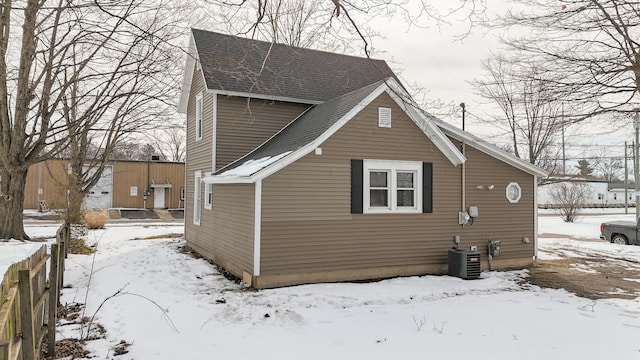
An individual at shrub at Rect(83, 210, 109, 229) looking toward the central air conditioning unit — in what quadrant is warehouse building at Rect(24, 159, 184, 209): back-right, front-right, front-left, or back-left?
back-left

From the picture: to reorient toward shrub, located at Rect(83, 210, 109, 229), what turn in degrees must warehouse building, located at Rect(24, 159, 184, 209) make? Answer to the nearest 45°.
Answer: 0° — it already faces it

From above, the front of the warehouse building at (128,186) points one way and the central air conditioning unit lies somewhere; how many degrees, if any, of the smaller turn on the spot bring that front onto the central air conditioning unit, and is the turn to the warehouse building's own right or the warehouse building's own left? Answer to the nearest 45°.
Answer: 0° — it already faces it

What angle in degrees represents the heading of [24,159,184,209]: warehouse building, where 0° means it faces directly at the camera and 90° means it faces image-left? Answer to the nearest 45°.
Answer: approximately 0°

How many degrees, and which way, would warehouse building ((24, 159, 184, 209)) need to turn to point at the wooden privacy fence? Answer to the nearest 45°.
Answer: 0° — it already faces it

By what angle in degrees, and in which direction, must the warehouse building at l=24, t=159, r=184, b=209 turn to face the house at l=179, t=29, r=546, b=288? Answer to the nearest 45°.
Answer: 0° — it already faces it

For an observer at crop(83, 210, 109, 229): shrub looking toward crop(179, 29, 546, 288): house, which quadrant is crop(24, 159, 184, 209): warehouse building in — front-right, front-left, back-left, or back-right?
back-left

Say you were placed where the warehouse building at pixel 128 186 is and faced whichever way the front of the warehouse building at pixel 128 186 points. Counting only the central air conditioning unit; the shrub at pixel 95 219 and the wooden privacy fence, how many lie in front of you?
3

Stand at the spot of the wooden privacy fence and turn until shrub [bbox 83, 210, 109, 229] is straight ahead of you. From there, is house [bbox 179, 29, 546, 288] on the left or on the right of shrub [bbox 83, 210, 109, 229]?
right
